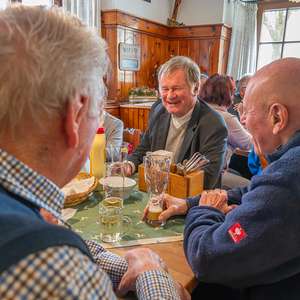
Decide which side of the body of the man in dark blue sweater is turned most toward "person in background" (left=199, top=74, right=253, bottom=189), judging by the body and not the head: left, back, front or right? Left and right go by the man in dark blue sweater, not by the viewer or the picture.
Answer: right

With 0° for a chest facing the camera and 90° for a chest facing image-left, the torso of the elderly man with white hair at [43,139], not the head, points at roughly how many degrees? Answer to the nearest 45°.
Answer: approximately 225°

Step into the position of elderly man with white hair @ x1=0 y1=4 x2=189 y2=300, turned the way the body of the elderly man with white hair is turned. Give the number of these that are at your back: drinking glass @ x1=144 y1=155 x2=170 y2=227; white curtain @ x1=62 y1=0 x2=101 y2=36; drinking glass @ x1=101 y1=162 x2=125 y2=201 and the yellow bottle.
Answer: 0

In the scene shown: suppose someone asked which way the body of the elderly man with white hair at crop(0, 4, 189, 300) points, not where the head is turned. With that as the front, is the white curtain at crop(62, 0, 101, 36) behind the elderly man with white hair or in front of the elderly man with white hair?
in front

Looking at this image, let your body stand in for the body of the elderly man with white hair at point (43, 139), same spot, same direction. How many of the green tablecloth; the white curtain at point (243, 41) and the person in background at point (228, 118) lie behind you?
0

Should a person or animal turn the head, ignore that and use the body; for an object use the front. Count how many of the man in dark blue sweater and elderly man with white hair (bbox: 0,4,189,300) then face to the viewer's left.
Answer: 1

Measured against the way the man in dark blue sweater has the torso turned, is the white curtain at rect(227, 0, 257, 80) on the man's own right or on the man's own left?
on the man's own right

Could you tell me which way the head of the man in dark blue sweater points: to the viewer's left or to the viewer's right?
to the viewer's left

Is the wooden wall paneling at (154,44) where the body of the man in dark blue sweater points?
no

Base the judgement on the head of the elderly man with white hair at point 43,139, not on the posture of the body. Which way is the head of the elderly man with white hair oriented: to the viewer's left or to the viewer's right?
to the viewer's right

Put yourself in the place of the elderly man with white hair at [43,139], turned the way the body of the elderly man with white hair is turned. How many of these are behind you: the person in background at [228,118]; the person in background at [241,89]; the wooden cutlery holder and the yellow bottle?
0

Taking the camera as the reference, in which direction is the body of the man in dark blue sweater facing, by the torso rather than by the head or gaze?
to the viewer's left
